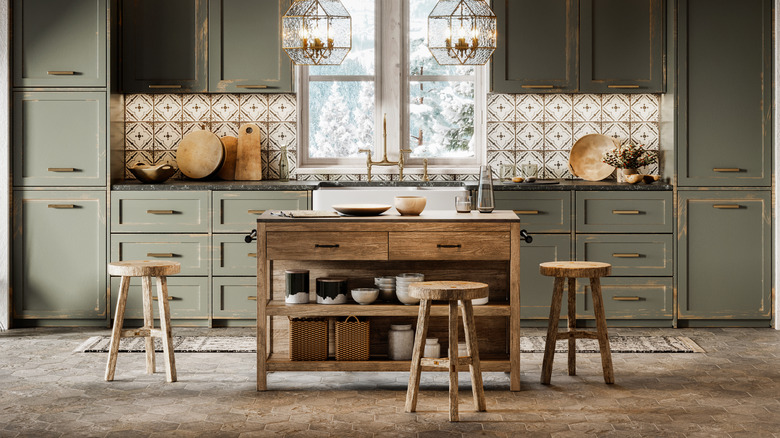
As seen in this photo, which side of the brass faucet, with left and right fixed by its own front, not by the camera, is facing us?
front

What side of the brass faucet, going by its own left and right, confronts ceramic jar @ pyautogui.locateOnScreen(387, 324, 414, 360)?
front

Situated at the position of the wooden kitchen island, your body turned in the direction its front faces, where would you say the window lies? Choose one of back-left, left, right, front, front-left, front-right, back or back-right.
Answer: back

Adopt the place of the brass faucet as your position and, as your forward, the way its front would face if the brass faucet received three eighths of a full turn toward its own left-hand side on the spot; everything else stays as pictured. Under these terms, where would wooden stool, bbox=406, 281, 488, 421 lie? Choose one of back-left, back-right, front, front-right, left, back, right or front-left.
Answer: back-right

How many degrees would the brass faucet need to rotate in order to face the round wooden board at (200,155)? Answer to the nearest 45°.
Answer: approximately 90° to its right

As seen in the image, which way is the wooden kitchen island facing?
toward the camera

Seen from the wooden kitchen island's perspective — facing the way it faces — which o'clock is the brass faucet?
The brass faucet is roughly at 6 o'clock from the wooden kitchen island.

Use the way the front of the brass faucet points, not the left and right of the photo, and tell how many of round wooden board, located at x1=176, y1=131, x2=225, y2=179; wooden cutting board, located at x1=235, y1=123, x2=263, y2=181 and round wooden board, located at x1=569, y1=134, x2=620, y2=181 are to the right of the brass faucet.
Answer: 2
